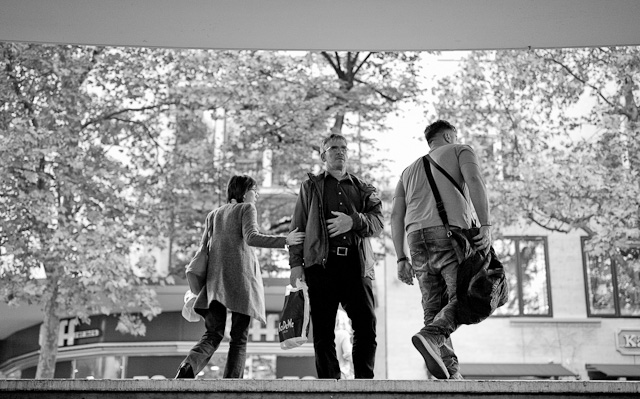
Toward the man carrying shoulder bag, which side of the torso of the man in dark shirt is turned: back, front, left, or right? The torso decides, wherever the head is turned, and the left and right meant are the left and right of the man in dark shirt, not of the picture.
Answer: left

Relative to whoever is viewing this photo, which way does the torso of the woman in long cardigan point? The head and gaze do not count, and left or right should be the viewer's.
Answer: facing away from the viewer and to the right of the viewer

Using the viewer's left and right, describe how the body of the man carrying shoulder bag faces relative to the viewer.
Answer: facing away from the viewer and to the right of the viewer

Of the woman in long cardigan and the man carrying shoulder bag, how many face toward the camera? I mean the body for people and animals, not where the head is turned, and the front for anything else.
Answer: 0

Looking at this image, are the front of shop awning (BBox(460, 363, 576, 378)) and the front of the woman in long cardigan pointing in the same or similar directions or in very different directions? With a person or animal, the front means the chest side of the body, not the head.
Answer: very different directions

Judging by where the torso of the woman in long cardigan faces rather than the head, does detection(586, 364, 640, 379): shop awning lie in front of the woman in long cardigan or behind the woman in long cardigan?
in front

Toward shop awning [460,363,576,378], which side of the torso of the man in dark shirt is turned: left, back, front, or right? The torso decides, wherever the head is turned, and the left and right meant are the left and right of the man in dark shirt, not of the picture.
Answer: back

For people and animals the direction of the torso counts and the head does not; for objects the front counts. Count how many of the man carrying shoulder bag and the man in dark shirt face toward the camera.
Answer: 1

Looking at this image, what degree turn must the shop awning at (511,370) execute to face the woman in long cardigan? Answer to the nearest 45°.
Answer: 0° — it already faces them

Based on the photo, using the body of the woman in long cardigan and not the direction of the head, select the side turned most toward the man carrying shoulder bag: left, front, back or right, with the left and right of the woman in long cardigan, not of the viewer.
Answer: right

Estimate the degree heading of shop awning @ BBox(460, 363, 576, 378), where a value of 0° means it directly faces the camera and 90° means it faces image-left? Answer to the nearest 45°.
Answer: approximately 0°

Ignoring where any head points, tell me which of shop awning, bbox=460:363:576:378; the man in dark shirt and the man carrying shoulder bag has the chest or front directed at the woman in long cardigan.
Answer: the shop awning
